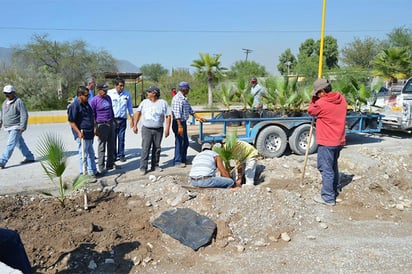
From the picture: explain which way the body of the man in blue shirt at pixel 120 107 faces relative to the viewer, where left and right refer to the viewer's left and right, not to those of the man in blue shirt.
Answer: facing the viewer

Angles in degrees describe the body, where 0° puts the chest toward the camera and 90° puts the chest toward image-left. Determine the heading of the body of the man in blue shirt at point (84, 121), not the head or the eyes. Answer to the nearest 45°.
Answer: approximately 315°

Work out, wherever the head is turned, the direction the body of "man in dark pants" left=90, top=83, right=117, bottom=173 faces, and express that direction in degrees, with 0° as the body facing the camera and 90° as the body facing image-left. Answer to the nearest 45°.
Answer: approximately 315°

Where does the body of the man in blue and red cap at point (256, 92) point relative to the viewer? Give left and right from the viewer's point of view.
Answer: facing the viewer and to the left of the viewer

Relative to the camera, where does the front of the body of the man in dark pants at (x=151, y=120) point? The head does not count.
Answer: toward the camera

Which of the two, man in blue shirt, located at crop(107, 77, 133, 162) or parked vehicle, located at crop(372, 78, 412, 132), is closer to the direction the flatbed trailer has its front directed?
the parked vehicle

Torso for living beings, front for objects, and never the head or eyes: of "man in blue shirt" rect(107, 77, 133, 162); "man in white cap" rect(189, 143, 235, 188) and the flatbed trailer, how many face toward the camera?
1

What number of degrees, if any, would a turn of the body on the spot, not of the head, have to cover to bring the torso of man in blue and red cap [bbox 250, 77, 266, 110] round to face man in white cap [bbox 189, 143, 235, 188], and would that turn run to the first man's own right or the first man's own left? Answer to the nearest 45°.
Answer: approximately 45° to the first man's own left

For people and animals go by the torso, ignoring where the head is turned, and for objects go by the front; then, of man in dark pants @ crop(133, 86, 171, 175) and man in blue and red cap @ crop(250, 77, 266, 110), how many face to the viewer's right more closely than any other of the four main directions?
0

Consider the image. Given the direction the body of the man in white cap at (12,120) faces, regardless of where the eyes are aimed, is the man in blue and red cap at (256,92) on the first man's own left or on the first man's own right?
on the first man's own left

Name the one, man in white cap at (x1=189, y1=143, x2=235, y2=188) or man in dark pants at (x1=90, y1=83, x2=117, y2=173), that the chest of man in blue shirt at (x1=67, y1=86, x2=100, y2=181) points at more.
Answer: the man in white cap

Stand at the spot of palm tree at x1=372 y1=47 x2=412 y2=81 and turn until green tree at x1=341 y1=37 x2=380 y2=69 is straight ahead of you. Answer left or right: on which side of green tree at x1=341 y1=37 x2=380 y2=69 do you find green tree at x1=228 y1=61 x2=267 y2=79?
left

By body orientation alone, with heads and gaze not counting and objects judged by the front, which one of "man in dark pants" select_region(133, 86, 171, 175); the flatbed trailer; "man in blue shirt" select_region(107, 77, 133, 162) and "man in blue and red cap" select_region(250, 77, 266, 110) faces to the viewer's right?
the flatbed trailer

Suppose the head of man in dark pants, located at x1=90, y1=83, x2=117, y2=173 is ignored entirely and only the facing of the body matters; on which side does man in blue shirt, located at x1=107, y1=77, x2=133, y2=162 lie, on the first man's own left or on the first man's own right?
on the first man's own left

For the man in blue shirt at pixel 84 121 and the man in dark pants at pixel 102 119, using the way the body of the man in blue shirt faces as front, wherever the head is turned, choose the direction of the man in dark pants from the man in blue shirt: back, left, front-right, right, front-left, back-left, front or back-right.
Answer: left
